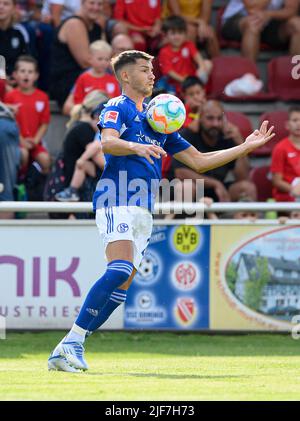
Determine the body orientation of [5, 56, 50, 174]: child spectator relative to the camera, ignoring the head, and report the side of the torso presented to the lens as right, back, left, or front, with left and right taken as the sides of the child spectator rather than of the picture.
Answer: front

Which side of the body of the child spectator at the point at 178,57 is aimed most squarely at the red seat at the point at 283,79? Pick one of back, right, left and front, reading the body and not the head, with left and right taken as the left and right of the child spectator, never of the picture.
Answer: left

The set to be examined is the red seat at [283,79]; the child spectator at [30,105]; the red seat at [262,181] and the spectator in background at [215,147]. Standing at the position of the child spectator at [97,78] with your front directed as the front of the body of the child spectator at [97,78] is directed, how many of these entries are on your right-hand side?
1

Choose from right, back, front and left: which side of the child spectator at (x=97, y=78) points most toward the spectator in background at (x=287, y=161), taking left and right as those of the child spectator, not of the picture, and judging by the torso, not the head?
left

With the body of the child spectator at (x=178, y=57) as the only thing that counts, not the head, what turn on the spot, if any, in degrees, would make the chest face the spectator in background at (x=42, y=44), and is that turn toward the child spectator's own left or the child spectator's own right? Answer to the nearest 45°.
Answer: approximately 90° to the child spectator's own right

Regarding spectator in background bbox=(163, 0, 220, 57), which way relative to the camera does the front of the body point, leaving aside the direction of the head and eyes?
toward the camera

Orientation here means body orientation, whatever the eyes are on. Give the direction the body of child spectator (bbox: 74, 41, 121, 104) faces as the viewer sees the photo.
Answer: toward the camera

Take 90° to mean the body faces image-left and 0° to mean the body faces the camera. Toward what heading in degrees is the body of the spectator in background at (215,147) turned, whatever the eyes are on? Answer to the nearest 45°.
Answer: approximately 0°

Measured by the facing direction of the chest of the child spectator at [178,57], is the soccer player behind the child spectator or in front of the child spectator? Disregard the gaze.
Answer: in front

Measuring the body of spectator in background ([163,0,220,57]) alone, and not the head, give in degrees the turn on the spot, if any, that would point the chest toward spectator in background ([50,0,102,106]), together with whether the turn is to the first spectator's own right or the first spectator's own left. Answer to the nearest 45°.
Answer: approximately 45° to the first spectator's own right

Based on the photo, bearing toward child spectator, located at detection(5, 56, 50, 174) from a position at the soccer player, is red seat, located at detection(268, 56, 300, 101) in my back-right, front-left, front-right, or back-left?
front-right
